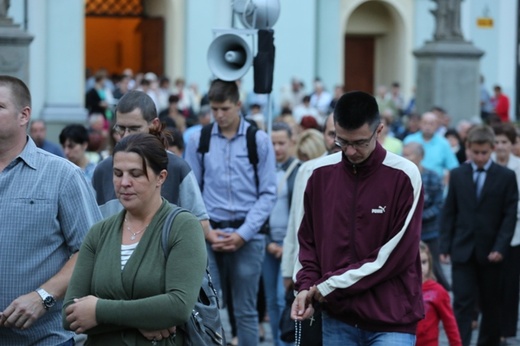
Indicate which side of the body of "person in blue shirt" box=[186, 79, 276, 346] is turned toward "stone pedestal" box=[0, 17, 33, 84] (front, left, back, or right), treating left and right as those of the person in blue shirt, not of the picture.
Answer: back

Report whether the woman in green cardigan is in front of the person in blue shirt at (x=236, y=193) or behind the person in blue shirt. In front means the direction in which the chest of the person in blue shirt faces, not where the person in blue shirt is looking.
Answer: in front

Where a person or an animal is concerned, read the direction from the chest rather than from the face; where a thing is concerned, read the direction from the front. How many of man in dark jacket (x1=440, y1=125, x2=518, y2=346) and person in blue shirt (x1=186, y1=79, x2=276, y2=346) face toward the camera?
2

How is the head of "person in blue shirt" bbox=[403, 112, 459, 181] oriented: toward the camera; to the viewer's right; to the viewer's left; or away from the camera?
toward the camera

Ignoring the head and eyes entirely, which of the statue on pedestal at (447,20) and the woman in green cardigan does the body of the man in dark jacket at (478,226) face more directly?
the woman in green cardigan

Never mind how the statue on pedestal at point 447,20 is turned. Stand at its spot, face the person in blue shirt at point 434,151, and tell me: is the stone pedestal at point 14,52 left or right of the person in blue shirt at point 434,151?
right

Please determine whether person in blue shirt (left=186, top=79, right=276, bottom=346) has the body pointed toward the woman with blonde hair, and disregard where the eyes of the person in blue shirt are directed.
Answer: no

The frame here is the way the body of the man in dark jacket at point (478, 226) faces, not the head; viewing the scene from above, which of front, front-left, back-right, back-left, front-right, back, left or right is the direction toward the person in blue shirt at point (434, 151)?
back

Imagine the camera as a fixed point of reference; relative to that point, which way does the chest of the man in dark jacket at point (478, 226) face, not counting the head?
toward the camera

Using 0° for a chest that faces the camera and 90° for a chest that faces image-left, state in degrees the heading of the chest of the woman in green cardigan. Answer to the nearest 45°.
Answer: approximately 45°

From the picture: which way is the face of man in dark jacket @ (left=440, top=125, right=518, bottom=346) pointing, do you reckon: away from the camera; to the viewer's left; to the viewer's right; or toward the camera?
toward the camera

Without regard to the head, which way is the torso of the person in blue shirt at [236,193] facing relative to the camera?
toward the camera

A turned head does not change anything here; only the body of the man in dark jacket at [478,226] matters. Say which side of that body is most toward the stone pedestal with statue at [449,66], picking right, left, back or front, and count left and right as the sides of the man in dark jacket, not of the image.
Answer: back

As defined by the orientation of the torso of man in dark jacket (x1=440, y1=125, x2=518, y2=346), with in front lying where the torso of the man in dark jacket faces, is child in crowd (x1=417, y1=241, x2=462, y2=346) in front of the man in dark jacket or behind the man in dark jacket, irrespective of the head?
in front

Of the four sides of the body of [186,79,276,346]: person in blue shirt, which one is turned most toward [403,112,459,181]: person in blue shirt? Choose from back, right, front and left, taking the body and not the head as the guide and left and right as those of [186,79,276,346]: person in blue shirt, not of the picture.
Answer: back

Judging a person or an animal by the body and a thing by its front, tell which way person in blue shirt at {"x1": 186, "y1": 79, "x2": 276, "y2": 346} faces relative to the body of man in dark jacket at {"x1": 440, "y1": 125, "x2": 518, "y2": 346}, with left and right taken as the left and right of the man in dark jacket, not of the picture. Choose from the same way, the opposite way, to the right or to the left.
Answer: the same way
